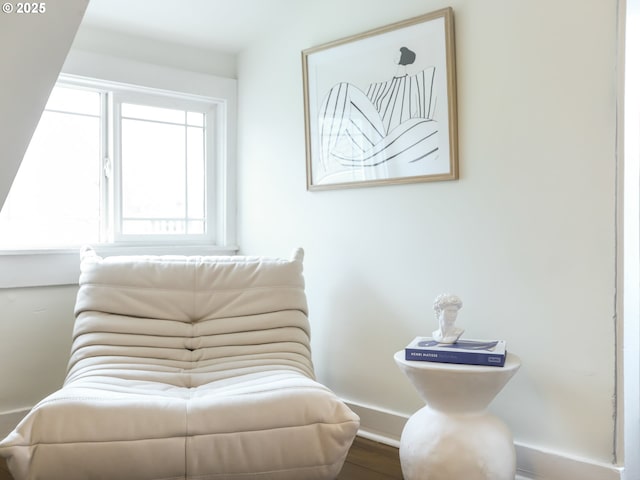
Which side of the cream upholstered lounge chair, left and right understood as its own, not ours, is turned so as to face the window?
back

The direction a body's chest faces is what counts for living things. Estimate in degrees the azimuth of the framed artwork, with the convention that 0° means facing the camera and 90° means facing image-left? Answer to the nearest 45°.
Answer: approximately 45°

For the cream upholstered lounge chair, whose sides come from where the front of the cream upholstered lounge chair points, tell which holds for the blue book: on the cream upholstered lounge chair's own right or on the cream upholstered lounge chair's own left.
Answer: on the cream upholstered lounge chair's own left

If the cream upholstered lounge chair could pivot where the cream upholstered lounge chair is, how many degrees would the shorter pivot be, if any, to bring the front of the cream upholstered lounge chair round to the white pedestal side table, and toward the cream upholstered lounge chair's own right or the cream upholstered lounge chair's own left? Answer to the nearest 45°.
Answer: approximately 90° to the cream upholstered lounge chair's own left

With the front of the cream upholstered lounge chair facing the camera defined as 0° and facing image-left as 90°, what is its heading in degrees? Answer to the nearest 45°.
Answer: approximately 0°

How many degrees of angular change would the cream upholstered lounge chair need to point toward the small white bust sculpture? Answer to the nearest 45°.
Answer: approximately 90° to its left
